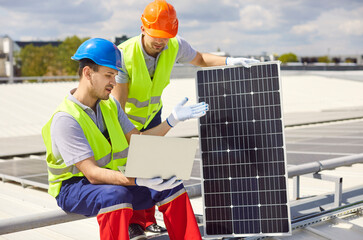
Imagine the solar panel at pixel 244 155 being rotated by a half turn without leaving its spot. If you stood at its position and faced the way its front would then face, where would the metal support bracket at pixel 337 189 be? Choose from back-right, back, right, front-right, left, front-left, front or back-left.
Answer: front-right

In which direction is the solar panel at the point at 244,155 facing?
toward the camera
